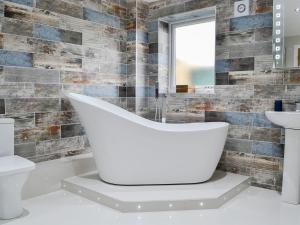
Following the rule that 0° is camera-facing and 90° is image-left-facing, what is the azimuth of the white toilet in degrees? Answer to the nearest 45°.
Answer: approximately 315°

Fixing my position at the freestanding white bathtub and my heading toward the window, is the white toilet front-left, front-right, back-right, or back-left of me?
back-left

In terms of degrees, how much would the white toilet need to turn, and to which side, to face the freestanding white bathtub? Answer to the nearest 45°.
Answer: approximately 45° to its left

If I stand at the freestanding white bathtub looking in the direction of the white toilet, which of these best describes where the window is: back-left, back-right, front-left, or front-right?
back-right

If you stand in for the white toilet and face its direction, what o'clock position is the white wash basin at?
The white wash basin is roughly at 11 o'clock from the white toilet.

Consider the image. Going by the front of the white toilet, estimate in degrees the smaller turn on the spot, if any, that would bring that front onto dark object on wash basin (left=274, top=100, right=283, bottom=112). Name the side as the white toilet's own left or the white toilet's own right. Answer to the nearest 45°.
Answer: approximately 45° to the white toilet's own left

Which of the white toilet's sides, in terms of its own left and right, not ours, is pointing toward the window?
left

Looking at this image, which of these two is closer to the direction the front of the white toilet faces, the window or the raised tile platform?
the raised tile platform
